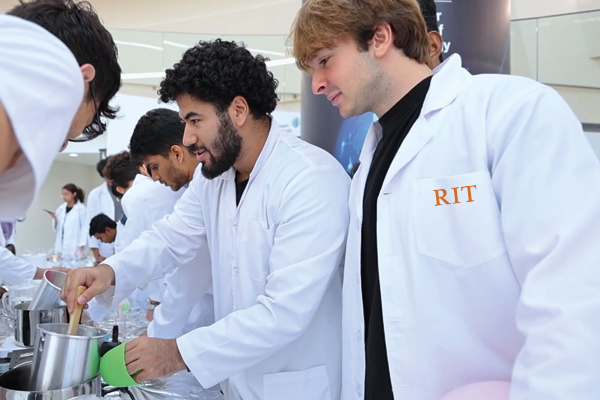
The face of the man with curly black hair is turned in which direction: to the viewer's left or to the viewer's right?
to the viewer's left

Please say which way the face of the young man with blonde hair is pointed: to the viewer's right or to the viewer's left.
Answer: to the viewer's left

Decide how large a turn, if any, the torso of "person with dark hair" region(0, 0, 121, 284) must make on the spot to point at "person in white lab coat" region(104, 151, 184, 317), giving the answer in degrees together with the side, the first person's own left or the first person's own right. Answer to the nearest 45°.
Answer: approximately 90° to the first person's own left

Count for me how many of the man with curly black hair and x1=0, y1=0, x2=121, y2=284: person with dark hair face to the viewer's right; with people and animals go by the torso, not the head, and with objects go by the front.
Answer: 1

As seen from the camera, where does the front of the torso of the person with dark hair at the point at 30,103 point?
to the viewer's right

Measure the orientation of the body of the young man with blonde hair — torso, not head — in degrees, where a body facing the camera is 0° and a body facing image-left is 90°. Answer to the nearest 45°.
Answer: approximately 45°

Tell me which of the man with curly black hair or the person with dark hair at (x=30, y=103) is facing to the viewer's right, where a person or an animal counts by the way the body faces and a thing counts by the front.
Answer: the person with dark hair
